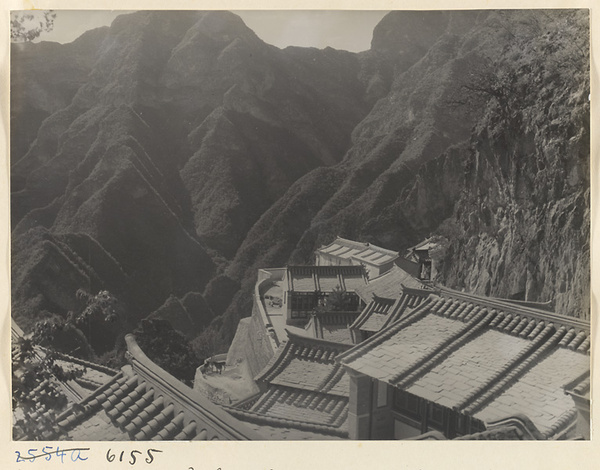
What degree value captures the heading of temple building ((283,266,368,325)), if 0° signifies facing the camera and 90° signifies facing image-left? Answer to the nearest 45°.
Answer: approximately 0°

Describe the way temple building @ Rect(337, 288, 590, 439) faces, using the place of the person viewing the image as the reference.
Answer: facing the viewer and to the left of the viewer

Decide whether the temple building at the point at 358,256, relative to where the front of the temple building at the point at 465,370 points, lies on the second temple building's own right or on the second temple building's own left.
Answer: on the second temple building's own right
